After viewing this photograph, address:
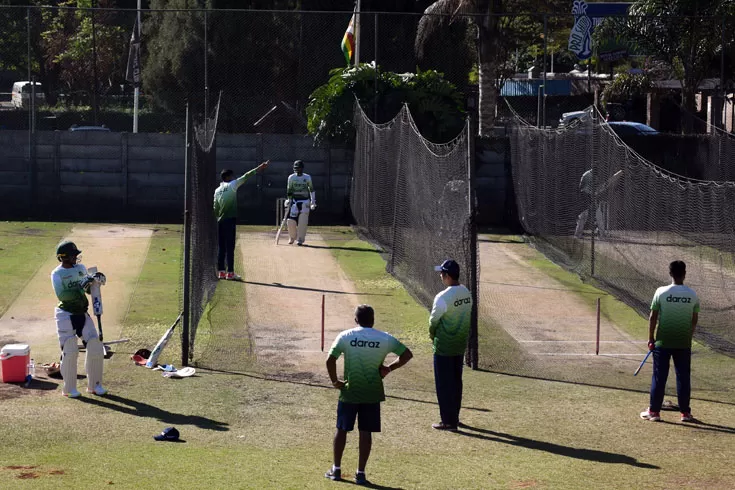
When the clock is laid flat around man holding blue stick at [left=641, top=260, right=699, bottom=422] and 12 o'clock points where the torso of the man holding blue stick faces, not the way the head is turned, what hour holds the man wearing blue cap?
The man wearing blue cap is roughly at 8 o'clock from the man holding blue stick.

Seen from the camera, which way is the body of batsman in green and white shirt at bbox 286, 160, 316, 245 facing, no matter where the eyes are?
toward the camera

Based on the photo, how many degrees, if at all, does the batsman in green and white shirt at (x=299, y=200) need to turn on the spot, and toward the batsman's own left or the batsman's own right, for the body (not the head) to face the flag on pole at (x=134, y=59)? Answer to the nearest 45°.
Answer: approximately 135° to the batsman's own right

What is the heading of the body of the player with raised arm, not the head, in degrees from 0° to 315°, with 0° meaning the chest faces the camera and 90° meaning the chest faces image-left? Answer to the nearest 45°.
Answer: approximately 225°

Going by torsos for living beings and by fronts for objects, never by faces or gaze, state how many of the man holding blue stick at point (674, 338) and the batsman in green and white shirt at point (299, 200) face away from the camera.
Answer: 1

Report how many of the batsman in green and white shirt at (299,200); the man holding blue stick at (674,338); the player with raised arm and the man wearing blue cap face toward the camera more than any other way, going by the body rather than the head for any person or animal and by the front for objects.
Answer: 1

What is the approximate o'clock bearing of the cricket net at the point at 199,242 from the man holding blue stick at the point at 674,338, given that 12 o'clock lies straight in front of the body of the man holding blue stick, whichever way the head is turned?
The cricket net is roughly at 10 o'clock from the man holding blue stick.

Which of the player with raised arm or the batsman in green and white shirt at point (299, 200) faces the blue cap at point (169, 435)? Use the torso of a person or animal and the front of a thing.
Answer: the batsman in green and white shirt

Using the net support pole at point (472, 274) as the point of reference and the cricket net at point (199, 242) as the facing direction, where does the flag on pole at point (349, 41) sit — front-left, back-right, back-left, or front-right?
front-right

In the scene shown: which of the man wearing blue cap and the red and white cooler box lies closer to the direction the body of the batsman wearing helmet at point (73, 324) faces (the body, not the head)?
the man wearing blue cap

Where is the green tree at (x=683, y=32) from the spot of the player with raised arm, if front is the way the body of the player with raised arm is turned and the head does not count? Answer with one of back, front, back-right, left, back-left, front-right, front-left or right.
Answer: front

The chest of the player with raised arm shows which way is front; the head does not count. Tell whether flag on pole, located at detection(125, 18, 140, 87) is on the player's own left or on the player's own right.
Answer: on the player's own left

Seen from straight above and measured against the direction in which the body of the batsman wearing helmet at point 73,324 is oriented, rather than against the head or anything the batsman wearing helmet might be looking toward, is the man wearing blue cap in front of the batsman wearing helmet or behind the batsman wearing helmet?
in front

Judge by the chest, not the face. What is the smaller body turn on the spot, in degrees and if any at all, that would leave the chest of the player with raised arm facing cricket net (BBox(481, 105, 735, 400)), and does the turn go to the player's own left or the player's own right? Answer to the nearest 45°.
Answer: approximately 45° to the player's own right

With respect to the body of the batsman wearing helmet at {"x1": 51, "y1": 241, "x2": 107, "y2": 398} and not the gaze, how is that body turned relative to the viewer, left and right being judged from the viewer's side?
facing the viewer and to the right of the viewer

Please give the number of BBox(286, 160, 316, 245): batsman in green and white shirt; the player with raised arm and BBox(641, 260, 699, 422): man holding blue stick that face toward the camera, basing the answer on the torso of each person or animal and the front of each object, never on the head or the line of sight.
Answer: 1

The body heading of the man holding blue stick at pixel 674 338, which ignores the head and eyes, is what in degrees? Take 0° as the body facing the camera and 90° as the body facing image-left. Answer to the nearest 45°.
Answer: approximately 180°

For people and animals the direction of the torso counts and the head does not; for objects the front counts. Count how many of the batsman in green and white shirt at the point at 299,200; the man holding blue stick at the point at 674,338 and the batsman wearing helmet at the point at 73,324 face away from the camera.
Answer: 1

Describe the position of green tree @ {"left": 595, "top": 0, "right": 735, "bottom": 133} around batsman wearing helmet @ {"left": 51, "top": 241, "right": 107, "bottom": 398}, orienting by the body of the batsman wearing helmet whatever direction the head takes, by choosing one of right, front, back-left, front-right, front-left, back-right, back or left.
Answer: left
